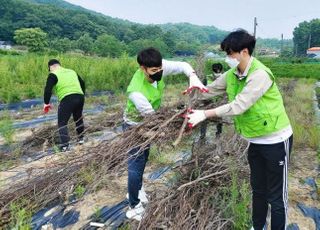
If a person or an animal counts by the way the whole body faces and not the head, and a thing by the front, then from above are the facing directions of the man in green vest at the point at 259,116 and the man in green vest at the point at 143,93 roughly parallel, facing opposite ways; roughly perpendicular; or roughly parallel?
roughly perpendicular

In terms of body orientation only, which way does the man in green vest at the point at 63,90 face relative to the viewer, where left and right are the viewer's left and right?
facing away from the viewer and to the left of the viewer

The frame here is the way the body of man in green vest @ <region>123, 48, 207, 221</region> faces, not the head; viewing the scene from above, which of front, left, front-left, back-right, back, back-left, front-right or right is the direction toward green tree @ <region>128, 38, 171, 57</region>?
back-left

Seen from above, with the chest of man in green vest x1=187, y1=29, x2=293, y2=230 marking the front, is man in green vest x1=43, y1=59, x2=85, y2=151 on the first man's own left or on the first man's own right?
on the first man's own right

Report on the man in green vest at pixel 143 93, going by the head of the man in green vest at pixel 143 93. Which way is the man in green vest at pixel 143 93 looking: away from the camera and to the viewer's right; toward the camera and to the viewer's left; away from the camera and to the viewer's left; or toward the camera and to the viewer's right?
toward the camera and to the viewer's right

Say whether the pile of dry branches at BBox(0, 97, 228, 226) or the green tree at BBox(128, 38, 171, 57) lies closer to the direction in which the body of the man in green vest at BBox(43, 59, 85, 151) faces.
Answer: the green tree

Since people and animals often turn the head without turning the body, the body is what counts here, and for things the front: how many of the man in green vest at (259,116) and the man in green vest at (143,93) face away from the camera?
0

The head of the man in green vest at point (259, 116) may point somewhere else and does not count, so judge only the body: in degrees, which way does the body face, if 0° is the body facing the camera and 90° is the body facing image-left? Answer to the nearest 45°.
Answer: approximately 45°

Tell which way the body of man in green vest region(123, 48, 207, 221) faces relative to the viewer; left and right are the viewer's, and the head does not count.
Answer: facing the viewer and to the right of the viewer
